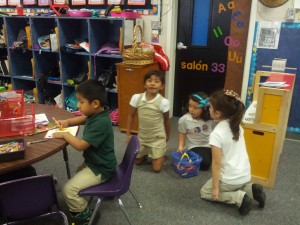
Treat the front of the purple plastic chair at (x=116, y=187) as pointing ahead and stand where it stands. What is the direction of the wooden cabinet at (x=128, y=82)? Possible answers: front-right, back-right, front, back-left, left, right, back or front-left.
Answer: right

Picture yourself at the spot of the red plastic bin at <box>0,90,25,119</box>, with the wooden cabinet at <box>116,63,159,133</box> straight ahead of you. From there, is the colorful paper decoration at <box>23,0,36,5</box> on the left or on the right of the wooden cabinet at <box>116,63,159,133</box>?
left

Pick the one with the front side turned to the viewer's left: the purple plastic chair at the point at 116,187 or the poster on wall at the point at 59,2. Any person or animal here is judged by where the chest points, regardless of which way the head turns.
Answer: the purple plastic chair

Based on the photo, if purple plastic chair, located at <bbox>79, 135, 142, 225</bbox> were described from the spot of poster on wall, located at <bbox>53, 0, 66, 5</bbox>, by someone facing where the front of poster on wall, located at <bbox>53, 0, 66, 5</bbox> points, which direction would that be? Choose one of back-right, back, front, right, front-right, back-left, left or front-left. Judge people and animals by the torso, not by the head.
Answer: front

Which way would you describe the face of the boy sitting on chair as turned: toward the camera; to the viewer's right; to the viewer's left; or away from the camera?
to the viewer's left

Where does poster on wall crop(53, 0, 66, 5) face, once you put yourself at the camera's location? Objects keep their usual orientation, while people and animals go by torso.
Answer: facing the viewer

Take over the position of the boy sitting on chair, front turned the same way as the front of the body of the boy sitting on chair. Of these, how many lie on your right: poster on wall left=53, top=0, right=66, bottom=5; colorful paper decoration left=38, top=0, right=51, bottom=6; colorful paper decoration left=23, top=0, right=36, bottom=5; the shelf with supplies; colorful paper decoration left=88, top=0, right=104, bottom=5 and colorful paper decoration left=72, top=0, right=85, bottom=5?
6

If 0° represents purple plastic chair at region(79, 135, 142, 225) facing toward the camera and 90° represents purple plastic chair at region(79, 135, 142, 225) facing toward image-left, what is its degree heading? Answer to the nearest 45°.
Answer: approximately 90°

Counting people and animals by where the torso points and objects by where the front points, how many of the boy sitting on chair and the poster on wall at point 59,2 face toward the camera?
1

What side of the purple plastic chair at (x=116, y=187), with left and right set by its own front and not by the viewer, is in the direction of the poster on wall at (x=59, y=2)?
right

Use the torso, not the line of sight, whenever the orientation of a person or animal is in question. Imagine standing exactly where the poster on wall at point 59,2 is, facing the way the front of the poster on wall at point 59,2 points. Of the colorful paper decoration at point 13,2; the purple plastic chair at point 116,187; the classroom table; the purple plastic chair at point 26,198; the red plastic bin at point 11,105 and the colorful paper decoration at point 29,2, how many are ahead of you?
4

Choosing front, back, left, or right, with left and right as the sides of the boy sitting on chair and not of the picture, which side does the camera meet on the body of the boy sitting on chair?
left

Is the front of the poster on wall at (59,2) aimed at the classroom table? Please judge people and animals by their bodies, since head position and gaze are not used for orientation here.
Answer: yes

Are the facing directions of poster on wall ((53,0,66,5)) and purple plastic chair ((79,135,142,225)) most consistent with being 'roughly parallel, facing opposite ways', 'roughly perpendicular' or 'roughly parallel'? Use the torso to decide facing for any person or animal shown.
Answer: roughly perpendicular

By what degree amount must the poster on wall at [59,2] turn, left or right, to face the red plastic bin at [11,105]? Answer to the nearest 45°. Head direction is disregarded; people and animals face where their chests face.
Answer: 0° — it already faces it

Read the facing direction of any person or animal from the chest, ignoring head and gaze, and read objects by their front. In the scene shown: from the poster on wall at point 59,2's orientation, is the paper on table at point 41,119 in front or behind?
in front

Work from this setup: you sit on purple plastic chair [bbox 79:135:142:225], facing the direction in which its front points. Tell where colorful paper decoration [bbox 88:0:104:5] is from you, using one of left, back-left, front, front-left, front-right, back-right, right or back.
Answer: right
